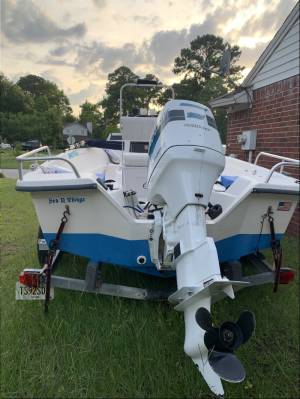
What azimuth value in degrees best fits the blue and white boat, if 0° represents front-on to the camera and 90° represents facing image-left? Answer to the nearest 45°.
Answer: approximately 180°
